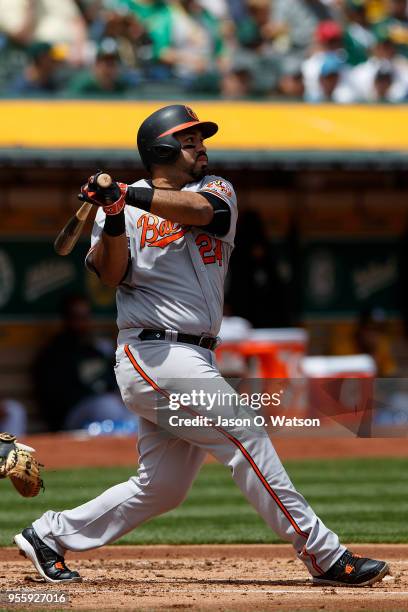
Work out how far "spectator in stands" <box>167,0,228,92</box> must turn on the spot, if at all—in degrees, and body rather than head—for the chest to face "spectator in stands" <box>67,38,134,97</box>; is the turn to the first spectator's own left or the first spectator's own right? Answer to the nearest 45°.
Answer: approximately 45° to the first spectator's own right

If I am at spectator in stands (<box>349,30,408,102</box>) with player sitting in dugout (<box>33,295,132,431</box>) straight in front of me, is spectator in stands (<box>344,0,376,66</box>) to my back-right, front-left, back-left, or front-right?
back-right

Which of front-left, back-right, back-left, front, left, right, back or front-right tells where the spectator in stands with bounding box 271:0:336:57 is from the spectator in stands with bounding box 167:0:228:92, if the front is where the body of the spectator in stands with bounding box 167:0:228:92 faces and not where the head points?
back-left

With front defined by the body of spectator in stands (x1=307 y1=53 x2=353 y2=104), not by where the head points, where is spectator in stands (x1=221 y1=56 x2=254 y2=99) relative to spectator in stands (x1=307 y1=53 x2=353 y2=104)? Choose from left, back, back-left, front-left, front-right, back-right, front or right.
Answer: front-right

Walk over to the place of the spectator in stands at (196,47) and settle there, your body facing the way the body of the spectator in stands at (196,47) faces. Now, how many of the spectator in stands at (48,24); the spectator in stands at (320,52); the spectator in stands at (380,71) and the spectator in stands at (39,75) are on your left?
2

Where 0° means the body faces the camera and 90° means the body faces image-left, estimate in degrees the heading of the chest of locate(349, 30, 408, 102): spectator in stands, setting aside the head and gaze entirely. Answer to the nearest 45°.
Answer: approximately 0°

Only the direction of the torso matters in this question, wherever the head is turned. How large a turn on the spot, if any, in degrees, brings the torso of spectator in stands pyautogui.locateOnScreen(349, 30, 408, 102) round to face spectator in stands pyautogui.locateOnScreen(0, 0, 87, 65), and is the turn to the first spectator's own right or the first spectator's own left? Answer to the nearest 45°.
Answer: approximately 90° to the first spectator's own right

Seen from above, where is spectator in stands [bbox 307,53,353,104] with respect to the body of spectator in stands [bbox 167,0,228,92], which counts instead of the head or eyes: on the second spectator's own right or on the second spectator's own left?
on the second spectator's own left

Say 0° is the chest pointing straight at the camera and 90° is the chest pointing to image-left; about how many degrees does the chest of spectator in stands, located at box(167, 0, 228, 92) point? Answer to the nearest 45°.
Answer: approximately 0°
